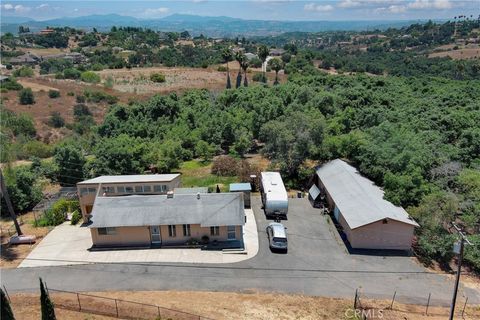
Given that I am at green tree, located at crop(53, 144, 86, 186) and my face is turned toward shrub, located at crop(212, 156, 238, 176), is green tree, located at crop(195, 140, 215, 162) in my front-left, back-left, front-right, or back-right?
front-left

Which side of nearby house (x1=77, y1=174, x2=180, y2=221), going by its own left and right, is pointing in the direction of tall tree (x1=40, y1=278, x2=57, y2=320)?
front

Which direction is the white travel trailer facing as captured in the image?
toward the camera

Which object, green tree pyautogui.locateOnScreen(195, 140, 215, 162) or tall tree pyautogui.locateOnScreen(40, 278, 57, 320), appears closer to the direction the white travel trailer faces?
the tall tree

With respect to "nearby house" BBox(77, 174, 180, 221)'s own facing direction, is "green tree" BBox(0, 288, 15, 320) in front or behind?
in front

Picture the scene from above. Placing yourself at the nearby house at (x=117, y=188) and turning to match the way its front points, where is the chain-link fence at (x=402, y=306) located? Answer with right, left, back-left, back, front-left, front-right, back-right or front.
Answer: front-left

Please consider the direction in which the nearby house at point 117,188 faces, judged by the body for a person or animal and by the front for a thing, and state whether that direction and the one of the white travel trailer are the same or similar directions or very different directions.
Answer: same or similar directions

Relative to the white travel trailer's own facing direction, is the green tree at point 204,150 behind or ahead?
behind

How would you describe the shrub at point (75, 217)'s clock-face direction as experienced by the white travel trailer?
The shrub is roughly at 3 o'clock from the white travel trailer.

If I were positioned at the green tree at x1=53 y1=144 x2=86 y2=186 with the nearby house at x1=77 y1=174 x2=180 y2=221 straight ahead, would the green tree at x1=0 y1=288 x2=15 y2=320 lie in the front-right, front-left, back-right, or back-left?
front-right

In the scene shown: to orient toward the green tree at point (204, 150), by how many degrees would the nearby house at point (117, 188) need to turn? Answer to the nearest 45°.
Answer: approximately 135° to its left

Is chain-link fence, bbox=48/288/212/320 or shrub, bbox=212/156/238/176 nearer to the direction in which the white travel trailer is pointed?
the chain-link fence

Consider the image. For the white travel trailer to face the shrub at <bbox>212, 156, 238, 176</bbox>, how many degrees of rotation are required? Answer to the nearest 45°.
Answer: approximately 135° to its right

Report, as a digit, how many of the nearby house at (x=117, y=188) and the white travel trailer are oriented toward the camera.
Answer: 2

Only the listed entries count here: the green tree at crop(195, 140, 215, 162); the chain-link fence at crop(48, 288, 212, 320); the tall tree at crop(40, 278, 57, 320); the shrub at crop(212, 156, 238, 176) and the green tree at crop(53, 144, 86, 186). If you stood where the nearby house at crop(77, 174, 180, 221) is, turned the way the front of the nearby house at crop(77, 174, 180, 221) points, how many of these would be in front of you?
2

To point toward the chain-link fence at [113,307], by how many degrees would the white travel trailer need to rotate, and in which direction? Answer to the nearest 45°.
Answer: approximately 45° to its right

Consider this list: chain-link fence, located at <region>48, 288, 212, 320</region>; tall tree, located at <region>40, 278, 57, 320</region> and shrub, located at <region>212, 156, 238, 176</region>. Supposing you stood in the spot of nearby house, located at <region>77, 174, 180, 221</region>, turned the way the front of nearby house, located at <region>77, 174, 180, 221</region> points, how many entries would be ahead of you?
2
